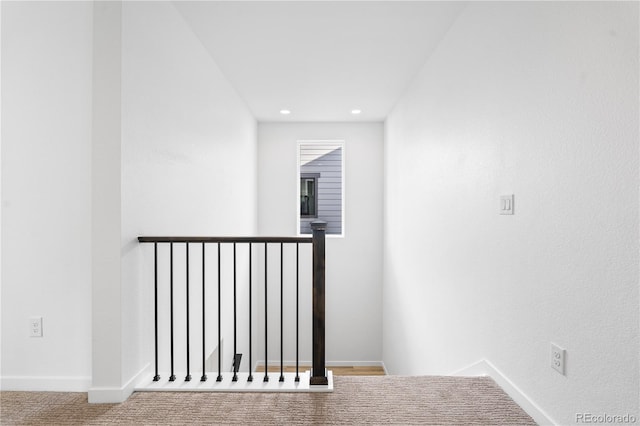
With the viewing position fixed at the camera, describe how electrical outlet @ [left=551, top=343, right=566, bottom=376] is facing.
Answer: facing the viewer and to the left of the viewer

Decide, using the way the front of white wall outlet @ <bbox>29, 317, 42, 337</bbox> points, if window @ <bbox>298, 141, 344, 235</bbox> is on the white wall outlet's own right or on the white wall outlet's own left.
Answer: on the white wall outlet's own left

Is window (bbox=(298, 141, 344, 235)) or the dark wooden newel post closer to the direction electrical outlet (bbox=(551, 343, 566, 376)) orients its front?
the dark wooden newel post

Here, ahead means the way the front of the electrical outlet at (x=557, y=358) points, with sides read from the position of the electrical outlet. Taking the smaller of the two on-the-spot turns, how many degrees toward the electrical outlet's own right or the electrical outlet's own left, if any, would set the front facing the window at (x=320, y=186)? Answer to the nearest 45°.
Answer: approximately 90° to the electrical outlet's own right

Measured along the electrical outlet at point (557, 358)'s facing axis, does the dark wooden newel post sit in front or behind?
in front

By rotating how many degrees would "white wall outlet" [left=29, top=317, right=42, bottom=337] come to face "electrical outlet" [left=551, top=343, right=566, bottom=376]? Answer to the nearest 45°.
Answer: approximately 45° to its left

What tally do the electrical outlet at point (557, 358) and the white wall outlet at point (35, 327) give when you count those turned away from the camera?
0

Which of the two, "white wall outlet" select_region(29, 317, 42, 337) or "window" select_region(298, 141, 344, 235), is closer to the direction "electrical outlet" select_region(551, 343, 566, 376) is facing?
the white wall outlet

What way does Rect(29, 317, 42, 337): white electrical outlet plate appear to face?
toward the camera

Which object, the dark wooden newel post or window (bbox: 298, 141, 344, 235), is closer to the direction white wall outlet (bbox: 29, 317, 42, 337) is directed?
the dark wooden newel post

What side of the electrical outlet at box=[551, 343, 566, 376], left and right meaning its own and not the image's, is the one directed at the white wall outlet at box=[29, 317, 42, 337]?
front

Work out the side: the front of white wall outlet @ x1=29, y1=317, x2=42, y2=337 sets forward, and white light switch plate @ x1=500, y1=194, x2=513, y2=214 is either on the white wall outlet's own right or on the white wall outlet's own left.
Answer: on the white wall outlet's own left
